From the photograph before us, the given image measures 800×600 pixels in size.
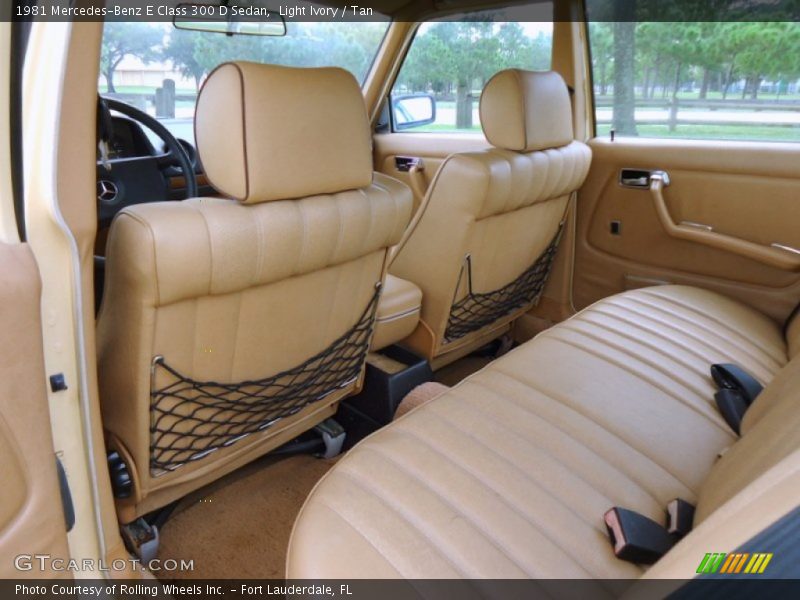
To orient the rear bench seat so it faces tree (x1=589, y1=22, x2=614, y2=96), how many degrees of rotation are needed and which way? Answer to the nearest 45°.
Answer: approximately 45° to its right

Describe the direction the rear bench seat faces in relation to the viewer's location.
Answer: facing away from the viewer and to the left of the viewer

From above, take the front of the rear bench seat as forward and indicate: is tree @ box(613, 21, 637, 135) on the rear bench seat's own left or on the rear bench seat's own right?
on the rear bench seat's own right
